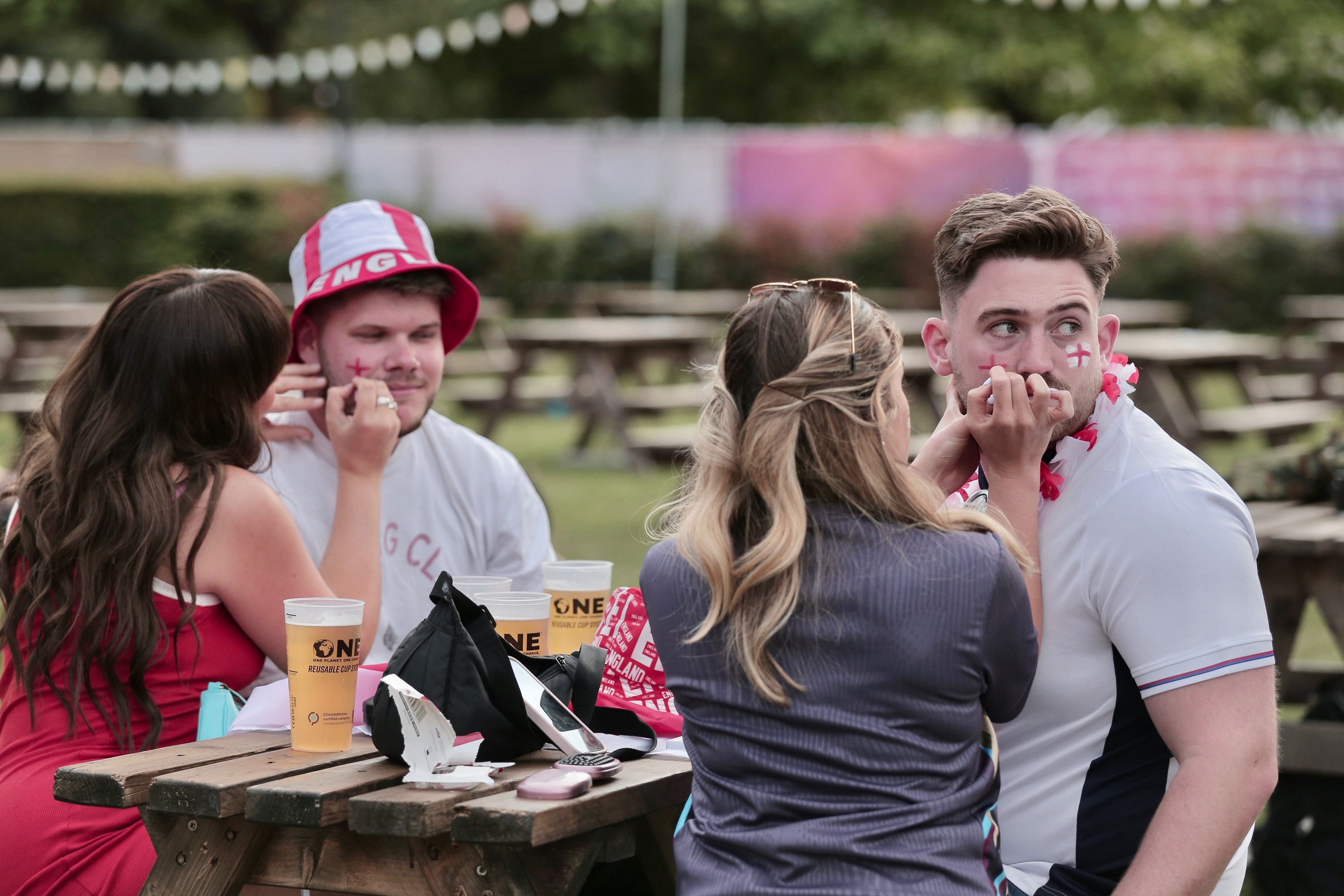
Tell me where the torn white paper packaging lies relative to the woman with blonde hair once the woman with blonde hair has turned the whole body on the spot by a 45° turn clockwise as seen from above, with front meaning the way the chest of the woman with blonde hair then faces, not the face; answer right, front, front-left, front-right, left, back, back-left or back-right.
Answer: back

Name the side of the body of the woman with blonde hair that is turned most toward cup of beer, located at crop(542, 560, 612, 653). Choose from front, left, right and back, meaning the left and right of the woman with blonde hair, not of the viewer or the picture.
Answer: left

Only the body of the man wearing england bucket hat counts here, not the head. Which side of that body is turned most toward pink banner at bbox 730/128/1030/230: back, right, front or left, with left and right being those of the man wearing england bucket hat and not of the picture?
back

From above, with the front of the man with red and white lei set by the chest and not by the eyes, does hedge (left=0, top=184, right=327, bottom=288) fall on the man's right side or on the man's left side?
on the man's right side

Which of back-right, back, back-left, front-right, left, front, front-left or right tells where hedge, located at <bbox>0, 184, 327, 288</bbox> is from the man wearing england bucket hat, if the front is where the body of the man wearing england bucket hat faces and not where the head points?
back

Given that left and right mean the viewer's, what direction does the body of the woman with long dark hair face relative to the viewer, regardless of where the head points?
facing away from the viewer and to the right of the viewer

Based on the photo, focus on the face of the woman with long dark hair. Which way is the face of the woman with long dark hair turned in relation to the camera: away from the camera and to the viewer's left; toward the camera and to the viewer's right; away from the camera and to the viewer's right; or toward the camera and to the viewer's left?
away from the camera and to the viewer's right

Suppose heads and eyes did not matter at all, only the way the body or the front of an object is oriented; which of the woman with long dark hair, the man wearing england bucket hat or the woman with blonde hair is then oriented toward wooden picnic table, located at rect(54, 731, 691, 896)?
the man wearing england bucket hat

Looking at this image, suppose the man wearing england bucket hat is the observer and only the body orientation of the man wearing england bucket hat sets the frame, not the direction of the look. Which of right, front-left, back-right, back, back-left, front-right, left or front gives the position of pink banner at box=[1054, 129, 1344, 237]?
back-left

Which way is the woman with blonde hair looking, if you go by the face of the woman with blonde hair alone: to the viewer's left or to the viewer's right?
to the viewer's right

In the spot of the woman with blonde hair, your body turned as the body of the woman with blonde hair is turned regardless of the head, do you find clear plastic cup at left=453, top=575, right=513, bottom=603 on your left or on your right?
on your left

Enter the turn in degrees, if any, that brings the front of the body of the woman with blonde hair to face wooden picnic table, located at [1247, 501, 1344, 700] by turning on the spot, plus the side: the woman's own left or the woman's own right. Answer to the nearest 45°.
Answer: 0° — they already face it

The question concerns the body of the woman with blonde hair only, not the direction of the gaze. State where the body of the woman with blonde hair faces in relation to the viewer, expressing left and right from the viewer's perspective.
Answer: facing away from the viewer and to the right of the viewer

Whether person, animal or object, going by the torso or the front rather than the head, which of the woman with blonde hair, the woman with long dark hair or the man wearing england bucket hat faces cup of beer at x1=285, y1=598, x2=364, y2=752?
the man wearing england bucket hat
